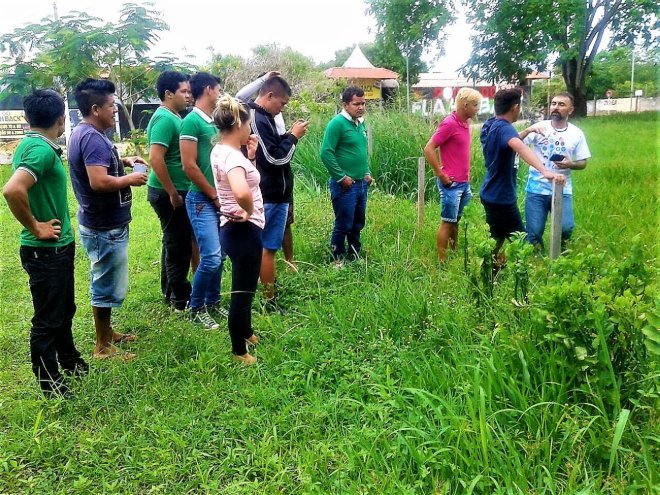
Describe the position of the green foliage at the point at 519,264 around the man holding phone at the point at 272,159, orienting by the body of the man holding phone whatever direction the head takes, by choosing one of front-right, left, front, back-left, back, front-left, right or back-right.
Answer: front-right

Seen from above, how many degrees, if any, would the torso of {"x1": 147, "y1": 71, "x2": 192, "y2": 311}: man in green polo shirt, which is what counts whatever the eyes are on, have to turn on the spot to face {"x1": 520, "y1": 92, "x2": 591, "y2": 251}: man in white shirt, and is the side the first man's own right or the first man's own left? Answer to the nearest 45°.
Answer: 0° — they already face them

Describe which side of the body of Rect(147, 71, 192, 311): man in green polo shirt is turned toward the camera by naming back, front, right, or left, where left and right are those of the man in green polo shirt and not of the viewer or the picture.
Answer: right

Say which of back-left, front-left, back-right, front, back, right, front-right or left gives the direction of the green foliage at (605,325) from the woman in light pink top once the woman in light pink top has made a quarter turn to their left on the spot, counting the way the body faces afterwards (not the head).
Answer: back-right

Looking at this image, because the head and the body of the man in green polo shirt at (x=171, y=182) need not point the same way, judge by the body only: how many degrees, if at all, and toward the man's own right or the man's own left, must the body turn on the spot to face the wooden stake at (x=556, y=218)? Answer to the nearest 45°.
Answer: approximately 45° to the man's own right

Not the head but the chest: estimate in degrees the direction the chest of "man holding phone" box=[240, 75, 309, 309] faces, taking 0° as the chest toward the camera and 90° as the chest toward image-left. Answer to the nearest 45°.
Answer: approximately 270°

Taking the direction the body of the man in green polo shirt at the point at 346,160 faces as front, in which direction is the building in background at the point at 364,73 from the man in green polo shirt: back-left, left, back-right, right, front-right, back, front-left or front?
back-left

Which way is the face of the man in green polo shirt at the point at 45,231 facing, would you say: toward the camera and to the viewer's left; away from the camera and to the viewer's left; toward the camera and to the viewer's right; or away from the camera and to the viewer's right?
away from the camera and to the viewer's right

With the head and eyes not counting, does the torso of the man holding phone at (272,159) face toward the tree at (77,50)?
no

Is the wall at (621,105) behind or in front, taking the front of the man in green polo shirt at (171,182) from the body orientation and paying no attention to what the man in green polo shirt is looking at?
in front

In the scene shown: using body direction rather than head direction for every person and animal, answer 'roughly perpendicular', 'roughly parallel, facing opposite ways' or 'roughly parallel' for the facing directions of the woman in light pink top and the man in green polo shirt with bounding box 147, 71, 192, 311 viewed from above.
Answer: roughly parallel

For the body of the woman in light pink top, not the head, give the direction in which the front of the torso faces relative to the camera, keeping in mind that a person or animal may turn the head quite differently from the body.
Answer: to the viewer's right

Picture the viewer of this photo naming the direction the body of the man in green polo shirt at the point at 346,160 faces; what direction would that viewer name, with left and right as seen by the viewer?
facing the viewer and to the right of the viewer
